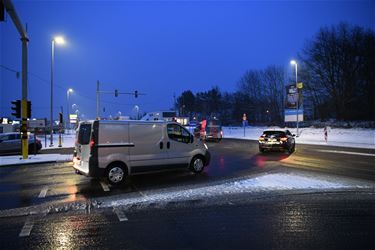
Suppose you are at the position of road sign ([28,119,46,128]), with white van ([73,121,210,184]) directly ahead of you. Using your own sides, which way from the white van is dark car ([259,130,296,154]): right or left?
left

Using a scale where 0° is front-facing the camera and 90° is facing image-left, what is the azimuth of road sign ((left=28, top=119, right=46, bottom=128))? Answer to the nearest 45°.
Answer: approximately 0°

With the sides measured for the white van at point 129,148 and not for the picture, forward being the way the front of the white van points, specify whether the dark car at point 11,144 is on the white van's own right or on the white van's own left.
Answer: on the white van's own left

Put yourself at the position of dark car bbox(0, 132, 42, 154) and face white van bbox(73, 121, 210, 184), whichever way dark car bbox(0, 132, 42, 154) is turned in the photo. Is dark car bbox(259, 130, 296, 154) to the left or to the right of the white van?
left

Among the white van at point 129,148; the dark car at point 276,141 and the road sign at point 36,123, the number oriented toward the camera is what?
1

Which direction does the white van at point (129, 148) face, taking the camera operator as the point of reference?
facing away from the viewer and to the right of the viewer

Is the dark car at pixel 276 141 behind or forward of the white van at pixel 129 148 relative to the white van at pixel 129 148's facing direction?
forward
